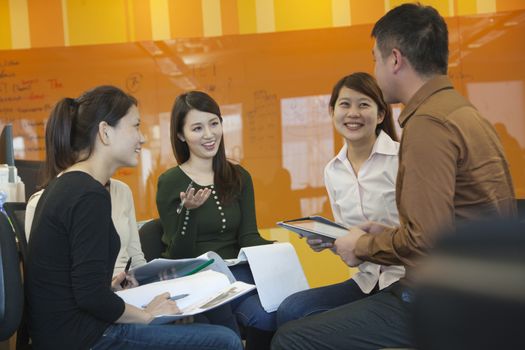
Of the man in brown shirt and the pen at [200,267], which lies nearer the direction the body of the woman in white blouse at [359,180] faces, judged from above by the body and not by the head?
the pen

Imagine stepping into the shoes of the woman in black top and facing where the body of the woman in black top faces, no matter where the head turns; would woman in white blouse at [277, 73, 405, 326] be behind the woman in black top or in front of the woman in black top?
in front

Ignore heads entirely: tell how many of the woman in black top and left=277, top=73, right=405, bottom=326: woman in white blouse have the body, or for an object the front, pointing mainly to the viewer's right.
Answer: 1

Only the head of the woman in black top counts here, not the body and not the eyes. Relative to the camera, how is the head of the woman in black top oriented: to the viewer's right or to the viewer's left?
to the viewer's right

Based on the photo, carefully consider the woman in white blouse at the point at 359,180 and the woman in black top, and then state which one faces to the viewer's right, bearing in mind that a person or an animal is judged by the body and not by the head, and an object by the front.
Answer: the woman in black top

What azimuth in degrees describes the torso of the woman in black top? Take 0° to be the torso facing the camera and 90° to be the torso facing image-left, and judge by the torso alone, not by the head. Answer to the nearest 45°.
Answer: approximately 270°

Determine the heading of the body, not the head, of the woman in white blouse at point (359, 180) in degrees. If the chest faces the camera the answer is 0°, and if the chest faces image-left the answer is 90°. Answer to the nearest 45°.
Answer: approximately 45°

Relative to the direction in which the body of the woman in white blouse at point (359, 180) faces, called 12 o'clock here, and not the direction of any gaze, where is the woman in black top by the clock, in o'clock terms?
The woman in black top is roughly at 12 o'clock from the woman in white blouse.

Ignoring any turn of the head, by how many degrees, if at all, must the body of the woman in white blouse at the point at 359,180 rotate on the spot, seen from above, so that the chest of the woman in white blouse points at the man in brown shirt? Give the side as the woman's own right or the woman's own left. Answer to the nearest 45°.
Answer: approximately 45° to the woman's own left

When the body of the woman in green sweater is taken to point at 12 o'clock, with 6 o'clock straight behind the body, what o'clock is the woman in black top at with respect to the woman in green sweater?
The woman in black top is roughly at 2 o'clock from the woman in green sweater.

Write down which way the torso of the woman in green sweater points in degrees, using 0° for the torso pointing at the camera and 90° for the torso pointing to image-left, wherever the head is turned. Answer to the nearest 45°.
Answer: approximately 315°

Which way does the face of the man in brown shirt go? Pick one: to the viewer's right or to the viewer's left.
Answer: to the viewer's left

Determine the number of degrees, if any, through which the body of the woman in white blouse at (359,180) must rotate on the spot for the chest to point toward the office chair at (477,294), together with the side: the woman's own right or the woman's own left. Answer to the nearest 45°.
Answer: approximately 45° to the woman's own left
